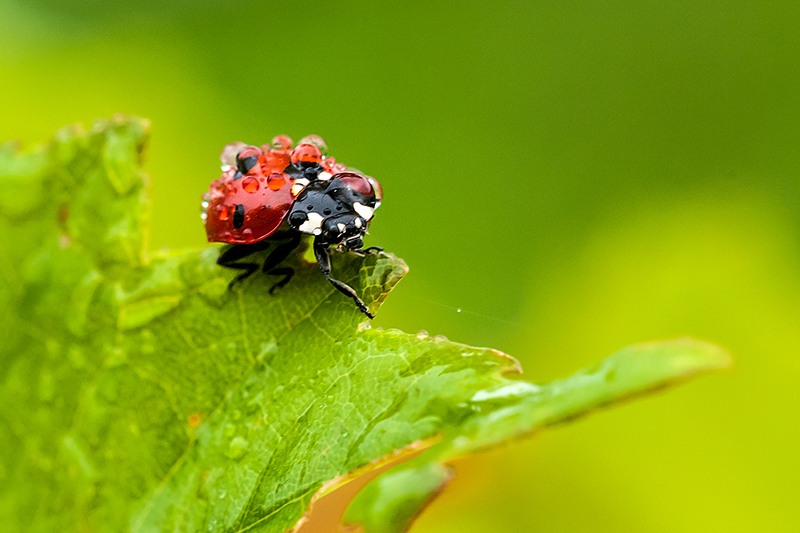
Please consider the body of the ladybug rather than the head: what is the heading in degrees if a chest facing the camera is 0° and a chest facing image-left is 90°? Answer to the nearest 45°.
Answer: approximately 315°
